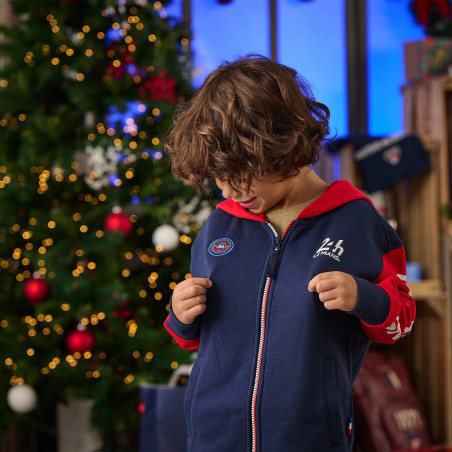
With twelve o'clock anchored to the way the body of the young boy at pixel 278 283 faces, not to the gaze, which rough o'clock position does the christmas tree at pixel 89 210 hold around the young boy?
The christmas tree is roughly at 5 o'clock from the young boy.

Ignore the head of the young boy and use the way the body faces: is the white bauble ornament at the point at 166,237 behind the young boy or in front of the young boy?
behind

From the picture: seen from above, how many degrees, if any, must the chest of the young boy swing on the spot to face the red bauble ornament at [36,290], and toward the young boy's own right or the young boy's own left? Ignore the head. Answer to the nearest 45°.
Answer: approximately 135° to the young boy's own right

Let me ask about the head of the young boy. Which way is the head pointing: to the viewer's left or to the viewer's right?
to the viewer's left

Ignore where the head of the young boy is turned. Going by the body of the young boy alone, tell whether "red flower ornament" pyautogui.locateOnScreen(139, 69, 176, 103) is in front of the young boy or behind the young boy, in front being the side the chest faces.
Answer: behind

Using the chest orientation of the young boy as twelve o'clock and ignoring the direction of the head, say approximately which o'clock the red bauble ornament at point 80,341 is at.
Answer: The red bauble ornament is roughly at 5 o'clock from the young boy.

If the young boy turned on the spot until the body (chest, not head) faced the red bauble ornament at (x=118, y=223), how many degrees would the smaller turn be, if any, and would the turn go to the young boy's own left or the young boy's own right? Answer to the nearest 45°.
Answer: approximately 135° to the young boy's own right

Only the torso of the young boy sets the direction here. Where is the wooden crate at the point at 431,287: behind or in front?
behind

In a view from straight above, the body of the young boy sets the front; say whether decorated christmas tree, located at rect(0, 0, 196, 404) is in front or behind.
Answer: behind

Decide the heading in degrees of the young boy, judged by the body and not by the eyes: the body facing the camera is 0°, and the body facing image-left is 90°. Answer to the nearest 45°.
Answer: approximately 0°

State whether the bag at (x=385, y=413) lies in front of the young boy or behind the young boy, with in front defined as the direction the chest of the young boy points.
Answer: behind
